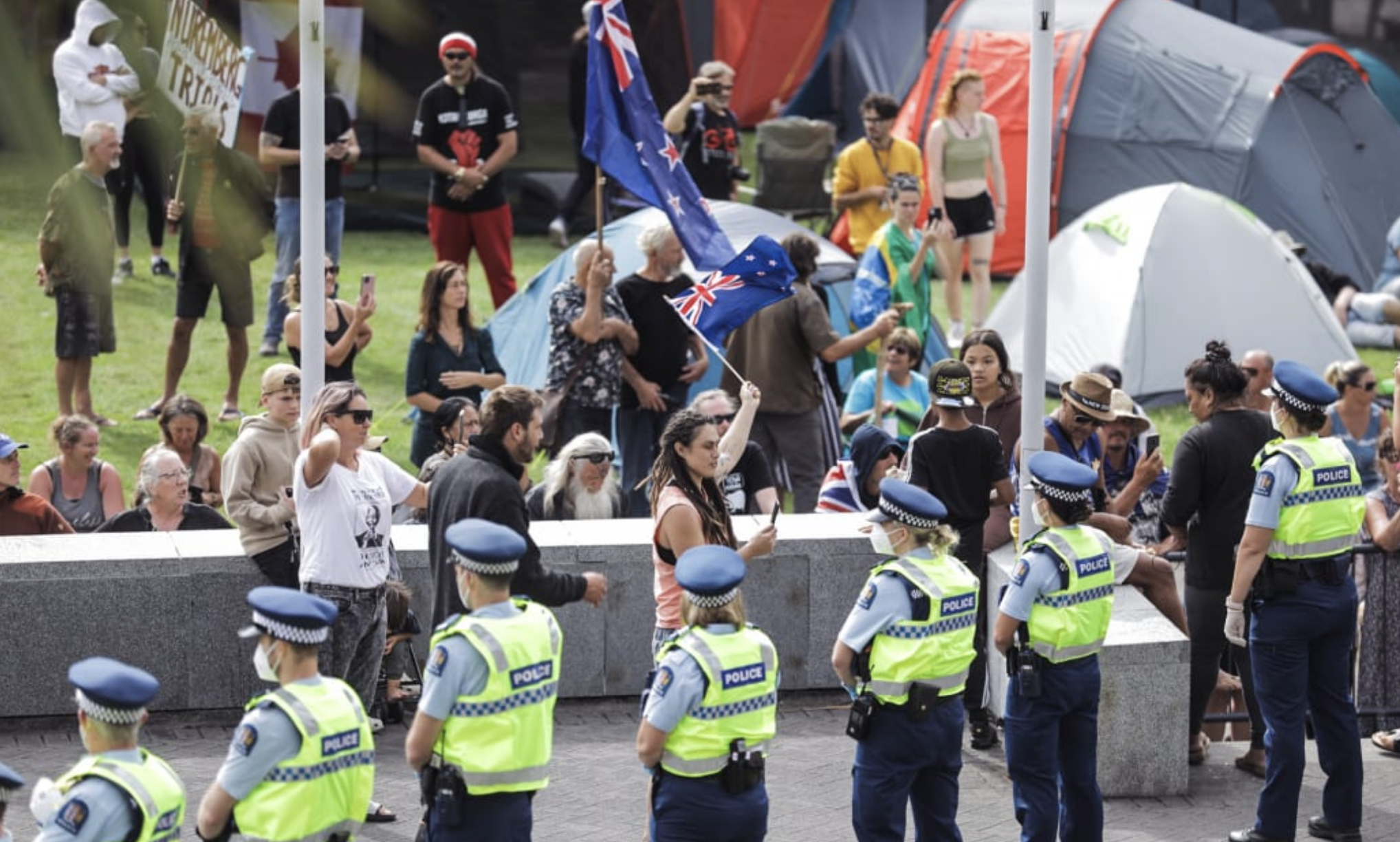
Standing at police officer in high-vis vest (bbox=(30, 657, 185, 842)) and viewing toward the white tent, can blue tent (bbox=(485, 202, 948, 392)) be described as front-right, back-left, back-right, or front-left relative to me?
front-left

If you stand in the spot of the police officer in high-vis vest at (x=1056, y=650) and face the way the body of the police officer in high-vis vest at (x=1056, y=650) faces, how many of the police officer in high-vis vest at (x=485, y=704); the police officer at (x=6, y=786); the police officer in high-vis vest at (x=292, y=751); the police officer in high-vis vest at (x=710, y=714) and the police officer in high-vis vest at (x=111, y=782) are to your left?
5

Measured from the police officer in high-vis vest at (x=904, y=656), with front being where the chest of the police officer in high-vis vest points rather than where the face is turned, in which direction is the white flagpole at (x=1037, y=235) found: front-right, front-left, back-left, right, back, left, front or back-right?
front-right

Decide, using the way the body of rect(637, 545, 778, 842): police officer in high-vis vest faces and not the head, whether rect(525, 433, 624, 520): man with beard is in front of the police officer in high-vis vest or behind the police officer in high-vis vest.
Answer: in front

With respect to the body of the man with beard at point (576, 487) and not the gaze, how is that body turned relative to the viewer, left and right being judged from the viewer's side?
facing the viewer and to the right of the viewer

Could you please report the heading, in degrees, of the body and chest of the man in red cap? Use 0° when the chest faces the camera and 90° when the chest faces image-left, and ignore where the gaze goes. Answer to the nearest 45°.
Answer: approximately 0°

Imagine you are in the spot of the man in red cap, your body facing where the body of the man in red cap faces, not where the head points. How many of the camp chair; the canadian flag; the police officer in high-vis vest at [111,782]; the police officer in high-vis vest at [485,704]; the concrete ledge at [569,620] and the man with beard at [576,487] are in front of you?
4

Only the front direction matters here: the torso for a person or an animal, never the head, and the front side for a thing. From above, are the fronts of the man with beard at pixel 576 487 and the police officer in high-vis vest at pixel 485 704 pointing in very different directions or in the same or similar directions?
very different directions

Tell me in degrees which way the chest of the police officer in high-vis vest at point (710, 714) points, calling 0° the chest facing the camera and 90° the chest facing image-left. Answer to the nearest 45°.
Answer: approximately 135°

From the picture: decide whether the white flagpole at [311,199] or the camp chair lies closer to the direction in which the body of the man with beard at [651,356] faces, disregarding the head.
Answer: the white flagpole

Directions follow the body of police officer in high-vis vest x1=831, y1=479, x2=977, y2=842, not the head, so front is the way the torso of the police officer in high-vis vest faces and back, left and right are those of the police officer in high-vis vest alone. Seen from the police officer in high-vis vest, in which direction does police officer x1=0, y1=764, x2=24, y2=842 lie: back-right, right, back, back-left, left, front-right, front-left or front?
left

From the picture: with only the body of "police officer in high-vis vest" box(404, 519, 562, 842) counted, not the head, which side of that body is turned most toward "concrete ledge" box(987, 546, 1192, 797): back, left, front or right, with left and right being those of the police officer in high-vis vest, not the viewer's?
right

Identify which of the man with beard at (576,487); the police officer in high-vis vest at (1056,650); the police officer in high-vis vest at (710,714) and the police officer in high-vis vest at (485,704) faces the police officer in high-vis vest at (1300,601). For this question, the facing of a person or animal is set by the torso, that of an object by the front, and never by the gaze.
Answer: the man with beard

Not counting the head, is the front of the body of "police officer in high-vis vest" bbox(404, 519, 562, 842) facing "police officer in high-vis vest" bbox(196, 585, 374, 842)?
no

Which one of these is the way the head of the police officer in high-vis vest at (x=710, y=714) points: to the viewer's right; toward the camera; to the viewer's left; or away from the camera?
away from the camera

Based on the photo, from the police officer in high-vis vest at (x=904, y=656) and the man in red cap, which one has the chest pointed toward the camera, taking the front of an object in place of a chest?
the man in red cap

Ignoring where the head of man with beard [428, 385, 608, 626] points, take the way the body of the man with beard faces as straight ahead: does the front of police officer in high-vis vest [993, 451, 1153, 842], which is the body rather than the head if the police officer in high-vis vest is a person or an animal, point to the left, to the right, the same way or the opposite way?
to the left

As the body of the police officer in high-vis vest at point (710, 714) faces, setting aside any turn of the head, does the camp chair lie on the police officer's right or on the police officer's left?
on the police officer's right
